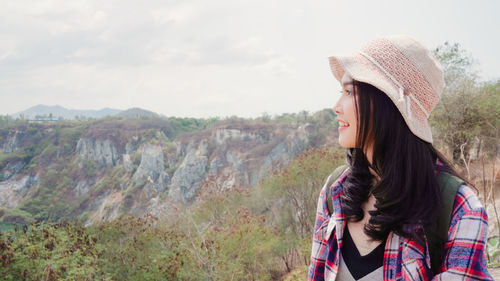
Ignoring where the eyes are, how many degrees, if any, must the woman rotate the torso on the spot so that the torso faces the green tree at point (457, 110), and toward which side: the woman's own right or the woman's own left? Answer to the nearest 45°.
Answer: approximately 135° to the woman's own right

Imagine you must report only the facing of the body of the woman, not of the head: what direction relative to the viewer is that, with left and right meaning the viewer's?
facing the viewer and to the left of the viewer

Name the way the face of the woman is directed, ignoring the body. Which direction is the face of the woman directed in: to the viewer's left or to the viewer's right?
to the viewer's left
